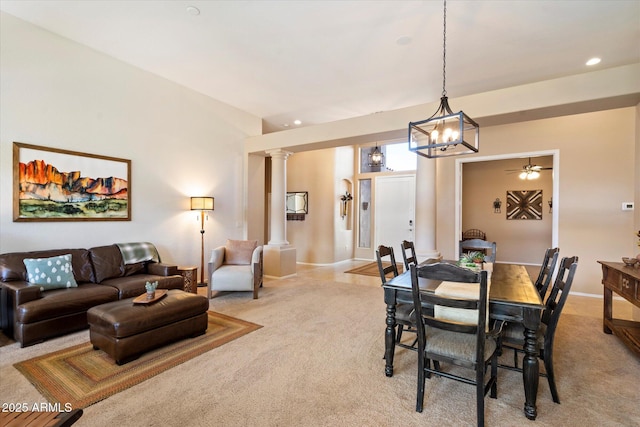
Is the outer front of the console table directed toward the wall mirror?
no

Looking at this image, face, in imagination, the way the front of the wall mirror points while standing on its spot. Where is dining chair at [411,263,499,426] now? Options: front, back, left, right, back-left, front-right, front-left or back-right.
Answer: front

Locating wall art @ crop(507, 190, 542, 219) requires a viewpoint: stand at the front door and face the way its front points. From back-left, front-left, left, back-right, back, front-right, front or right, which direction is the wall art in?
left

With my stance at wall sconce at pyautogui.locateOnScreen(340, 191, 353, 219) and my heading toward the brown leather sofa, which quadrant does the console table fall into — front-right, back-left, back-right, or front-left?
front-left

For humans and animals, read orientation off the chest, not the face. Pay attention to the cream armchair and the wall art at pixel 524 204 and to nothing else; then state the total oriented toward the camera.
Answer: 2

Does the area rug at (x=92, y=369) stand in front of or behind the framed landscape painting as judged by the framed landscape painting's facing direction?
in front

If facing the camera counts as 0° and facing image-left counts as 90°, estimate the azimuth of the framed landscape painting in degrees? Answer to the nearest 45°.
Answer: approximately 315°

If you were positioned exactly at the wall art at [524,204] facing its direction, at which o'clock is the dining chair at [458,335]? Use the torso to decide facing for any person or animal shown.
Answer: The dining chair is roughly at 12 o'clock from the wall art.

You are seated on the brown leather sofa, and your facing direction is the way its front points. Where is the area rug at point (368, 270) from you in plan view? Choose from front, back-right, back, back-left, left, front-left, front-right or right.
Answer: front-left

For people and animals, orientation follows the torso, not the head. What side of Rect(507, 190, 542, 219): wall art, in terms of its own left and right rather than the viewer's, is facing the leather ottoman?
front

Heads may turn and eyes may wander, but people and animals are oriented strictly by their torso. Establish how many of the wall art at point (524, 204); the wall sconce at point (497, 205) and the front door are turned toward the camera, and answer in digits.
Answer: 3

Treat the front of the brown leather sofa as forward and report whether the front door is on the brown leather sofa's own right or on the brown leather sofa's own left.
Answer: on the brown leather sofa's own left

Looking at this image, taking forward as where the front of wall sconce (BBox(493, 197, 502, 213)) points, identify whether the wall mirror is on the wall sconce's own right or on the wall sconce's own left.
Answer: on the wall sconce's own right

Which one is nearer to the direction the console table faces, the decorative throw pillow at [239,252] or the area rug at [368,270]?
the decorative throw pillow

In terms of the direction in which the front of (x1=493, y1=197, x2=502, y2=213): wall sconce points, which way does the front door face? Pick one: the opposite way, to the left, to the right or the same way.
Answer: the same way

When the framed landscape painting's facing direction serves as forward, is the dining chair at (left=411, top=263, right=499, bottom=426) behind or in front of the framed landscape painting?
in front

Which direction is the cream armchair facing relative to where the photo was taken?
toward the camera

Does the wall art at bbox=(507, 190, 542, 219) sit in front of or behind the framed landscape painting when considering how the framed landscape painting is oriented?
in front

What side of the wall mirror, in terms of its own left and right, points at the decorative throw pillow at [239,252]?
front
